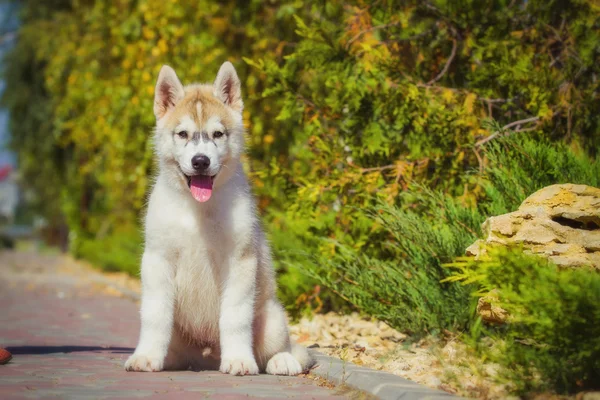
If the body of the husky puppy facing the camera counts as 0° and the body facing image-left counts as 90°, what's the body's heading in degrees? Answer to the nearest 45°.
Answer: approximately 0°

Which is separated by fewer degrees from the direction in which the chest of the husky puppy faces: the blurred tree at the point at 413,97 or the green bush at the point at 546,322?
the green bush

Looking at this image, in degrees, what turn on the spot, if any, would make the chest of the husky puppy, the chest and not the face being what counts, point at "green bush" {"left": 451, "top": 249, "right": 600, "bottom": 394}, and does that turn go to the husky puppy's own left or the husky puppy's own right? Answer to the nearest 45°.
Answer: approximately 45° to the husky puppy's own left

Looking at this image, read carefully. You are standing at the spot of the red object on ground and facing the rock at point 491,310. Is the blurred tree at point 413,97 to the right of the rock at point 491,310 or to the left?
left

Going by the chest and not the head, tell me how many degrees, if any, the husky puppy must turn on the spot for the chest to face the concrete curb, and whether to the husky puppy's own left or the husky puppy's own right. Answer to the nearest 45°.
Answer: approximately 45° to the husky puppy's own left

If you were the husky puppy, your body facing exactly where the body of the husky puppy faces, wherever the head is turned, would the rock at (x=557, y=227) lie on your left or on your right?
on your left

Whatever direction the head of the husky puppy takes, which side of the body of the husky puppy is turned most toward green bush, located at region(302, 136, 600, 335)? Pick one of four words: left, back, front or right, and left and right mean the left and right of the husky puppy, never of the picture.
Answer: left

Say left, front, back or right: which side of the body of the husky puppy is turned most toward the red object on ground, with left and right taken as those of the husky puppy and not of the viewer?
right

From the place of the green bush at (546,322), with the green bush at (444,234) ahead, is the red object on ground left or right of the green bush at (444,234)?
left

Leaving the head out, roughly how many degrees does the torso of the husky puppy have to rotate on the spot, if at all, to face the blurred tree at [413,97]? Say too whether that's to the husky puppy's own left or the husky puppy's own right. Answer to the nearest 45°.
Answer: approximately 135° to the husky puppy's own left

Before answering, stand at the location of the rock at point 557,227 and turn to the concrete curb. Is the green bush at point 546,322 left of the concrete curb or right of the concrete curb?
left
